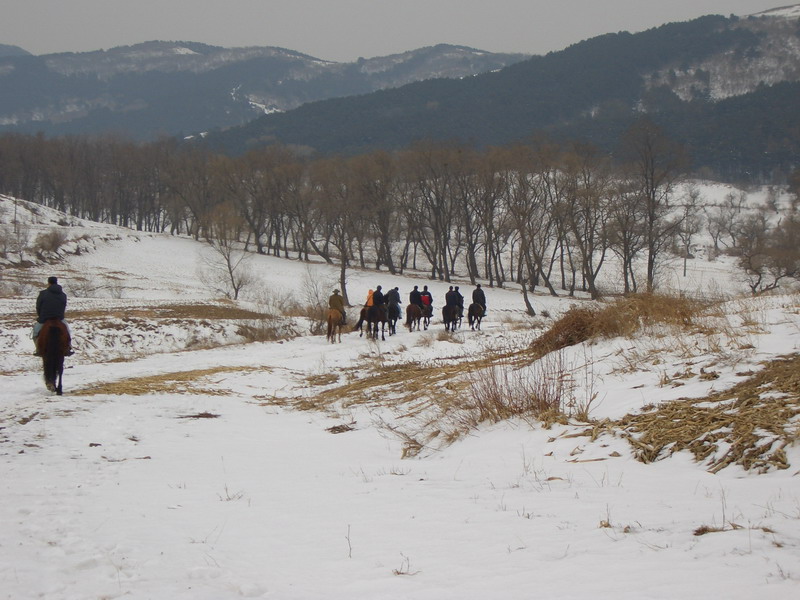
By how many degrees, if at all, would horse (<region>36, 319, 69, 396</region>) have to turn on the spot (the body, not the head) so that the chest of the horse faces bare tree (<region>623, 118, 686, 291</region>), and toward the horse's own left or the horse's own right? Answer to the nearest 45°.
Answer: approximately 45° to the horse's own right

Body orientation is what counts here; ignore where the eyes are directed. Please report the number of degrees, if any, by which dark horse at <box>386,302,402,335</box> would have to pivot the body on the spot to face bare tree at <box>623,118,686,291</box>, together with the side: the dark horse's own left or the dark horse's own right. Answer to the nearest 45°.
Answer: approximately 45° to the dark horse's own right

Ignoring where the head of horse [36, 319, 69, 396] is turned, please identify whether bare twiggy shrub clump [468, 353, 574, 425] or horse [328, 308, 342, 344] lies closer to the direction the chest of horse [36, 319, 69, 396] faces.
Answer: the horse

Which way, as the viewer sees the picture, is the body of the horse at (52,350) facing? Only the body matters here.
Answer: away from the camera

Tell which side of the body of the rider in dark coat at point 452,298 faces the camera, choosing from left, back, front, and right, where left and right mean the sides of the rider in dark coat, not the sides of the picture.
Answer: back

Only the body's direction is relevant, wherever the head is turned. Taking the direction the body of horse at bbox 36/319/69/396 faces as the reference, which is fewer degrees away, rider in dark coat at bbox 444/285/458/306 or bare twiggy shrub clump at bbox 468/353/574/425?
the rider in dark coat

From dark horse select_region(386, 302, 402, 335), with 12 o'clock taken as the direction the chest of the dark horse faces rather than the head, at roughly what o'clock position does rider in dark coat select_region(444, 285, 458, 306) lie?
The rider in dark coat is roughly at 3 o'clock from the dark horse.

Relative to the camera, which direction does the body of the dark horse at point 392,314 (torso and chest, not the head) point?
away from the camera

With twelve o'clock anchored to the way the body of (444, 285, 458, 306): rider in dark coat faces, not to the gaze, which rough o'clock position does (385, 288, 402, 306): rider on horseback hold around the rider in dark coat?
The rider on horseback is roughly at 9 o'clock from the rider in dark coat.
